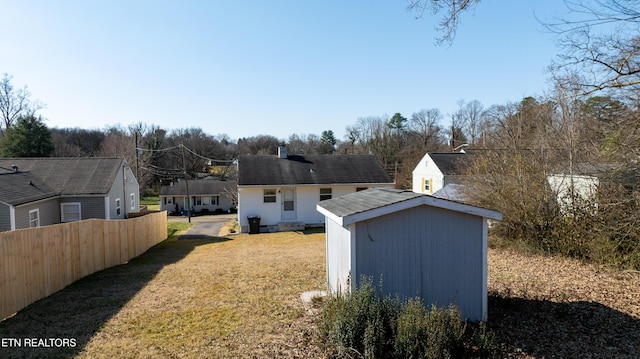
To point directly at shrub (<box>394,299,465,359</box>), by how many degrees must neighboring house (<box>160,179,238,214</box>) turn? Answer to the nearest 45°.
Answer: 0° — it already faces it

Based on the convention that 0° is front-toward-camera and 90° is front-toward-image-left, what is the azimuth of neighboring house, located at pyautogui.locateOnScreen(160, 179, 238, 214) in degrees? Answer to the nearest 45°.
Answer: approximately 0°

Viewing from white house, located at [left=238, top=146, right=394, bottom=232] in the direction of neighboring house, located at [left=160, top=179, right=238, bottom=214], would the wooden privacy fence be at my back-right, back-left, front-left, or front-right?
back-left

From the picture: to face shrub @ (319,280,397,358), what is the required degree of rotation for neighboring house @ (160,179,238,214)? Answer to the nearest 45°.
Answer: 0° — it already faces it

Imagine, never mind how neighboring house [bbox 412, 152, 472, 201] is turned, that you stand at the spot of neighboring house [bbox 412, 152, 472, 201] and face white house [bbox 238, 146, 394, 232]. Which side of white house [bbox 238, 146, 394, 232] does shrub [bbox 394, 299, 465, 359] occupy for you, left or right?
left
